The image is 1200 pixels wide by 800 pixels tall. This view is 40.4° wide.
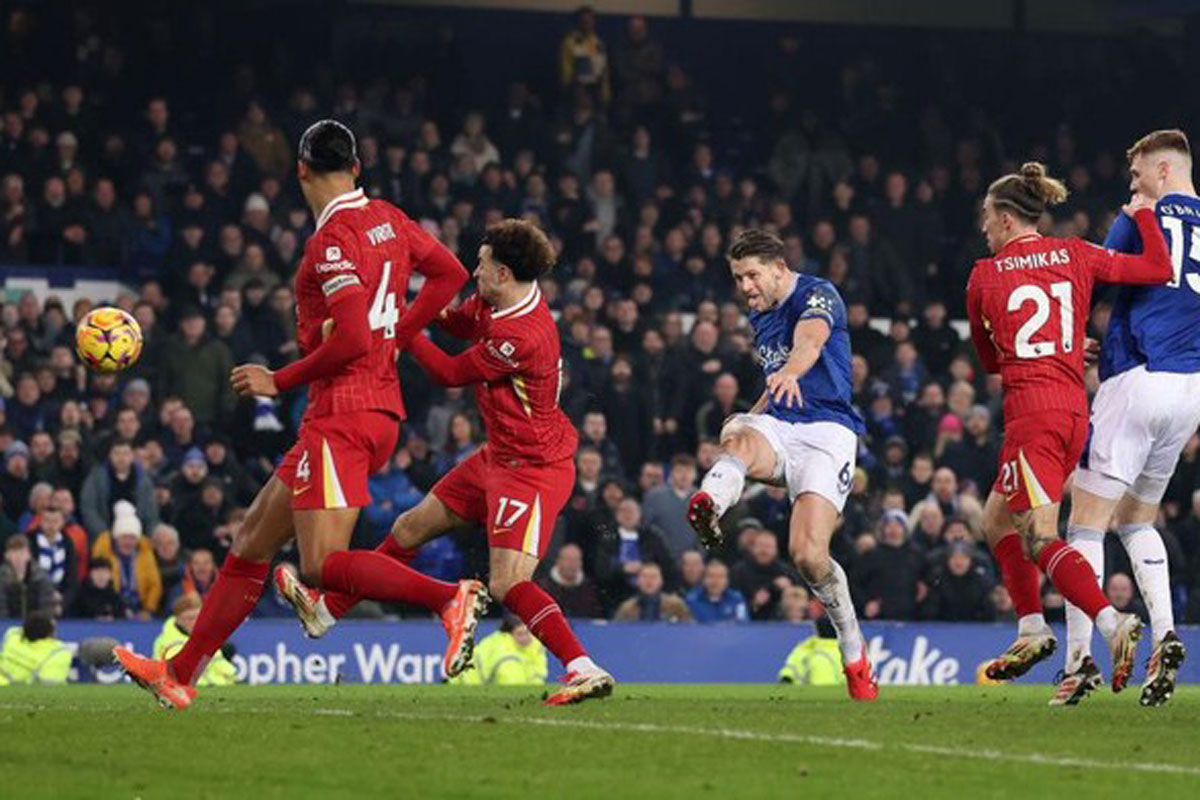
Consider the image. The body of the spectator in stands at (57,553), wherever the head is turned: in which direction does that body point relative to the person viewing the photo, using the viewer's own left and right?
facing the viewer

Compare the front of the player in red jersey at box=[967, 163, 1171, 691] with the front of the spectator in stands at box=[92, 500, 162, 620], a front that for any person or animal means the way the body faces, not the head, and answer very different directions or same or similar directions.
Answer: very different directions

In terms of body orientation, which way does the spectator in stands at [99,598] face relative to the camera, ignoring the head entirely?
toward the camera

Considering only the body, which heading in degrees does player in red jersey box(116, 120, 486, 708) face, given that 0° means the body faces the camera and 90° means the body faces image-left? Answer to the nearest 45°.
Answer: approximately 135°

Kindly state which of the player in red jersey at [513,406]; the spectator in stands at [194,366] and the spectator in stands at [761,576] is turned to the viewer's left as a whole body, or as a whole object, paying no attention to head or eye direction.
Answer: the player in red jersey

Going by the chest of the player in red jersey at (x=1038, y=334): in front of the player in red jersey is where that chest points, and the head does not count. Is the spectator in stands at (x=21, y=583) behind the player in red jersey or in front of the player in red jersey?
in front

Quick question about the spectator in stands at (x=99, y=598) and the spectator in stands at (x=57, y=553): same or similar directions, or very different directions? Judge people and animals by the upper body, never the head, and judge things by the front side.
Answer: same or similar directions

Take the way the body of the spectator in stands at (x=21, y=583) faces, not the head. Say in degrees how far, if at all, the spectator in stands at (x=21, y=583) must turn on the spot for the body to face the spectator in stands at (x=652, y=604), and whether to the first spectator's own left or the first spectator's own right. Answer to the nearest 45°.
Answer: approximately 90° to the first spectator's own left

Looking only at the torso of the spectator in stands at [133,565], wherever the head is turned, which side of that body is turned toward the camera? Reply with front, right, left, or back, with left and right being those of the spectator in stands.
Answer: front

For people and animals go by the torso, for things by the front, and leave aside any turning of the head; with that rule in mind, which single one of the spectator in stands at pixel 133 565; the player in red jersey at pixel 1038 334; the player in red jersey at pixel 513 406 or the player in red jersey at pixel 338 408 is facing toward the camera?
the spectator in stands

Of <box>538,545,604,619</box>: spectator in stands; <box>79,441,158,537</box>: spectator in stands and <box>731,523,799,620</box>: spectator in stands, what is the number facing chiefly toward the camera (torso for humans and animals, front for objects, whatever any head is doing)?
3

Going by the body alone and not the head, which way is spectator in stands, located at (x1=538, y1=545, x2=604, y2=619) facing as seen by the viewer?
toward the camera

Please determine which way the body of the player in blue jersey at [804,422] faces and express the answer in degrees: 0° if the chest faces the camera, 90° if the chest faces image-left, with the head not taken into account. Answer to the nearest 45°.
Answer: approximately 45°

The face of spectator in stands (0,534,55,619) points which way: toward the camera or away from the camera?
toward the camera

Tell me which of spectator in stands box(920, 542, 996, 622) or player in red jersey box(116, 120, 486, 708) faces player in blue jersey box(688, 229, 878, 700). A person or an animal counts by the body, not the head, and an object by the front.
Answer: the spectator in stands

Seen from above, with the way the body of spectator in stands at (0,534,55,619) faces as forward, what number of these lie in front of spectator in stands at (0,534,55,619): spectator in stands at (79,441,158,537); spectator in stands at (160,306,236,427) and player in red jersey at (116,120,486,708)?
1

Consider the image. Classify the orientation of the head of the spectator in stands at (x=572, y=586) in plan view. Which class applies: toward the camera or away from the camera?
toward the camera

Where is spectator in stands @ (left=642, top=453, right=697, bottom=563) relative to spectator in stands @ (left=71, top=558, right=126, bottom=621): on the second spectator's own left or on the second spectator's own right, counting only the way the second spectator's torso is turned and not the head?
on the second spectator's own left

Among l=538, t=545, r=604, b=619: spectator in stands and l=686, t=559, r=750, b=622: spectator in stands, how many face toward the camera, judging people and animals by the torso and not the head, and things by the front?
2

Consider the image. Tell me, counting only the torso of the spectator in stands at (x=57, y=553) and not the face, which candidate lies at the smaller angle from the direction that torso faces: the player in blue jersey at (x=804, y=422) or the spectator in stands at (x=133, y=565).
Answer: the player in blue jersey
